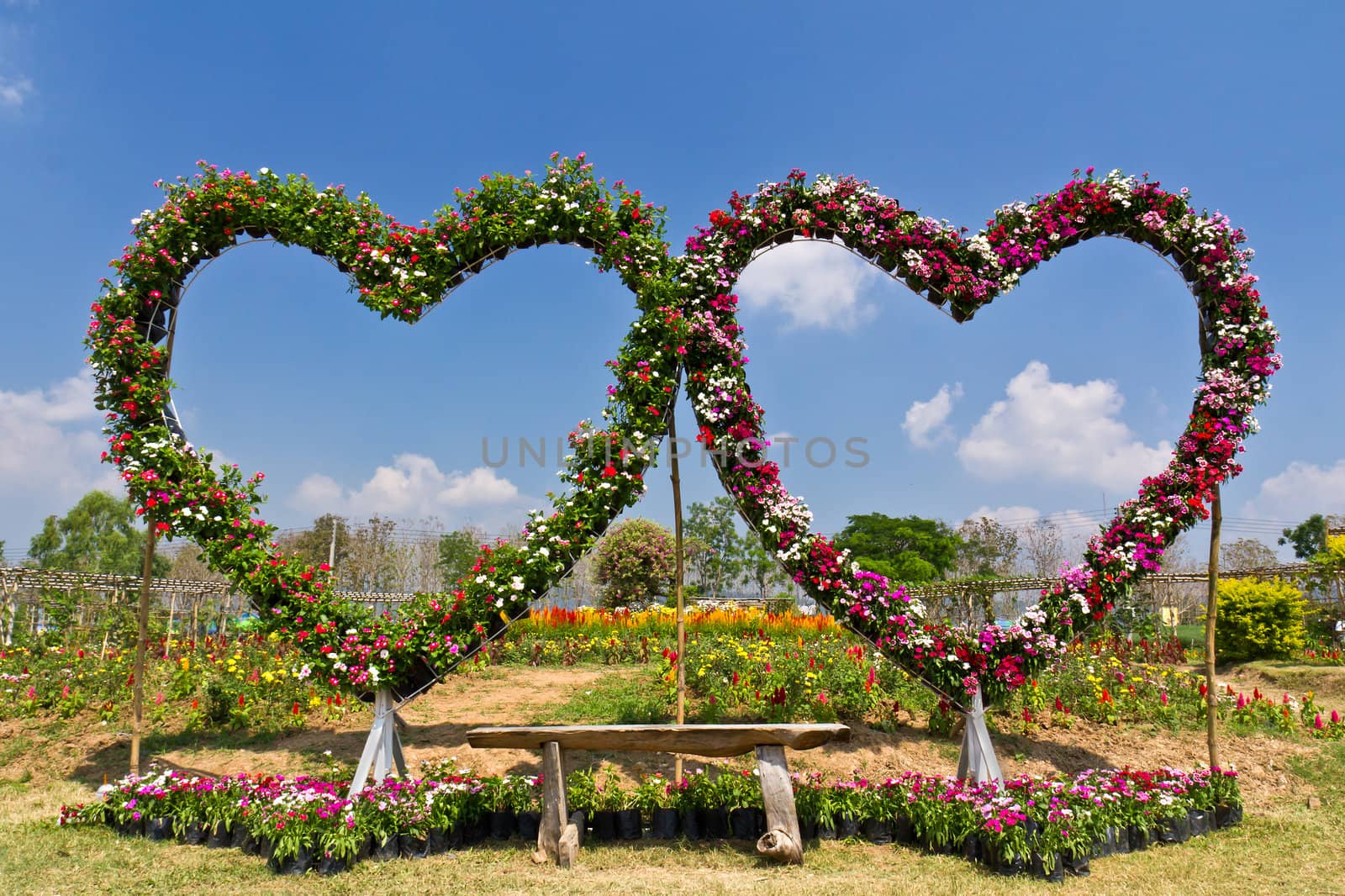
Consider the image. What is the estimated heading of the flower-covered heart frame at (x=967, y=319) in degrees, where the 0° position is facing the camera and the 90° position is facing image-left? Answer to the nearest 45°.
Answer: approximately 0°

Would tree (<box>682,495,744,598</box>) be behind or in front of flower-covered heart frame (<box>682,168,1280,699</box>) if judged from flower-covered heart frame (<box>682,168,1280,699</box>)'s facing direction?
behind

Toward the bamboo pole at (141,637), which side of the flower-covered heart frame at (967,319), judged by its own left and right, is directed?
right

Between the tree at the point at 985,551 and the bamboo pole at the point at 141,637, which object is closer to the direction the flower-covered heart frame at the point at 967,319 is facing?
the bamboo pole

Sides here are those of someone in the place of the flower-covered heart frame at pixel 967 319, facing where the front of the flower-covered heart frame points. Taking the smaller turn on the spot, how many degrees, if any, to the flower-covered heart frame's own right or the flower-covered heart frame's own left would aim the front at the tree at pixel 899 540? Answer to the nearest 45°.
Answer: approximately 180°

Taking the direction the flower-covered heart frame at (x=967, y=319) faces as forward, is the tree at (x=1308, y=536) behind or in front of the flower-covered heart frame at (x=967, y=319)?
behind

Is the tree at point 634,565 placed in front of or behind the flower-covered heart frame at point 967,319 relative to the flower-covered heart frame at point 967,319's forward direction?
behind

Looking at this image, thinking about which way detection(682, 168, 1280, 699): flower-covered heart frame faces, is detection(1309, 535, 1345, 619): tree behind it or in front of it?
behind

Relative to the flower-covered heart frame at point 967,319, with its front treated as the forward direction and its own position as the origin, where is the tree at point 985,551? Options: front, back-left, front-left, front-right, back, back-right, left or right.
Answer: back
